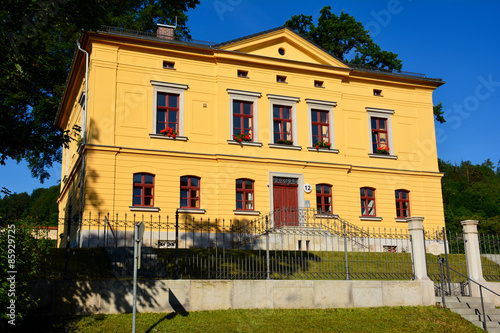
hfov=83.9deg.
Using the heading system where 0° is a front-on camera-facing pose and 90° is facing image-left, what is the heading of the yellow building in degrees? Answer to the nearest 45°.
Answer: approximately 0°

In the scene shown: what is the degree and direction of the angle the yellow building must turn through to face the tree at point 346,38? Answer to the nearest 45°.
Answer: approximately 135° to its left

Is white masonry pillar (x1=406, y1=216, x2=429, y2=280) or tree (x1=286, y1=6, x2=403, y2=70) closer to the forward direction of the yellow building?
the white masonry pillar

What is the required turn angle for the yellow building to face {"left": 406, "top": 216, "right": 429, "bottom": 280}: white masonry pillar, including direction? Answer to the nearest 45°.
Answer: approximately 45° to its left

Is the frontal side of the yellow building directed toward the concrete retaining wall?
yes

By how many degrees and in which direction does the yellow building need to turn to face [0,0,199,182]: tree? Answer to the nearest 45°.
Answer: approximately 45° to its right
